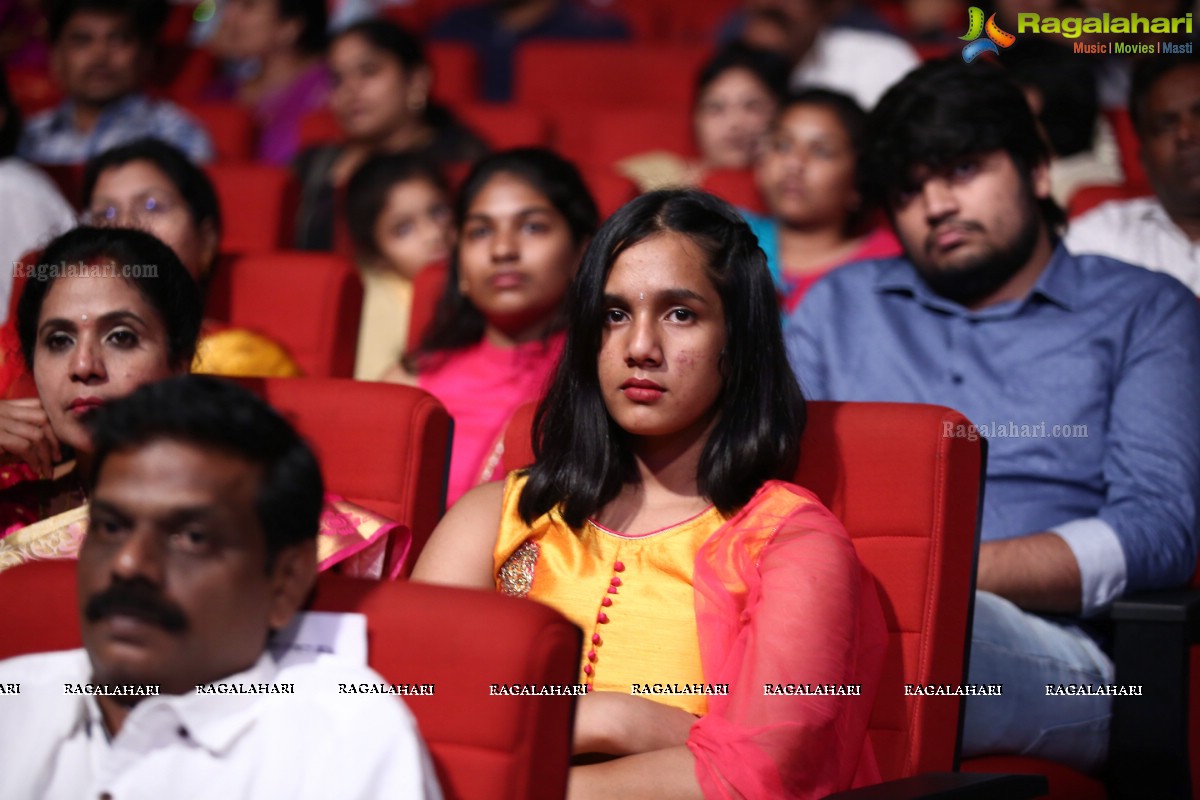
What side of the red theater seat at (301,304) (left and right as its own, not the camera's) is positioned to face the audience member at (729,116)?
back

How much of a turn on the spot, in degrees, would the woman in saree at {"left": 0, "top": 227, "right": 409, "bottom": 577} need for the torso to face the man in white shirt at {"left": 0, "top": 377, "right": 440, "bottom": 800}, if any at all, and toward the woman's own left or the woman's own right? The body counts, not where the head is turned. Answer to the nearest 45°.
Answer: approximately 45° to the woman's own left

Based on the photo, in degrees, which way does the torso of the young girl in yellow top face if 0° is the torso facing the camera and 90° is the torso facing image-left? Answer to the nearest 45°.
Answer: approximately 45°

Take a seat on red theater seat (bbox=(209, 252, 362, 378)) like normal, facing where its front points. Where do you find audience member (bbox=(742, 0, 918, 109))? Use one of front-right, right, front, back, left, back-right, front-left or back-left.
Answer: back

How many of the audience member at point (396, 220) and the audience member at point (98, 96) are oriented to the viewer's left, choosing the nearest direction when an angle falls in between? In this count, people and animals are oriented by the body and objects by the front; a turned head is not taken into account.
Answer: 0

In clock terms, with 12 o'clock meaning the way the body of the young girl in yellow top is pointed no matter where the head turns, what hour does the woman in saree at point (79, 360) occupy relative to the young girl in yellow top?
The woman in saree is roughly at 2 o'clock from the young girl in yellow top.

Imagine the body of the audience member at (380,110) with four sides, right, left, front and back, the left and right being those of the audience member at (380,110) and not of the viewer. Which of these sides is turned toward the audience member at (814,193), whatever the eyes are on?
left

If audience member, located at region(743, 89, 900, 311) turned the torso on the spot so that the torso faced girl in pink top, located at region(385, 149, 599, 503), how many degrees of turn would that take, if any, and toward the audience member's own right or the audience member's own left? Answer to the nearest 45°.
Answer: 0° — they already face them

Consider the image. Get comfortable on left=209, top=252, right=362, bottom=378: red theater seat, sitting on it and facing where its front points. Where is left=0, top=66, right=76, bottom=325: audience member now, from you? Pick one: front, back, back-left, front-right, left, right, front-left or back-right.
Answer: right

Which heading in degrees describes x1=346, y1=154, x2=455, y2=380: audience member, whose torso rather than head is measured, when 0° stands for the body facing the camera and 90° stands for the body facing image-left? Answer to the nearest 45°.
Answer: approximately 315°

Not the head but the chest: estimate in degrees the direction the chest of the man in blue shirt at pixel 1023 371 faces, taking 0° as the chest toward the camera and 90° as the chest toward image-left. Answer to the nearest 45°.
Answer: approximately 45°
